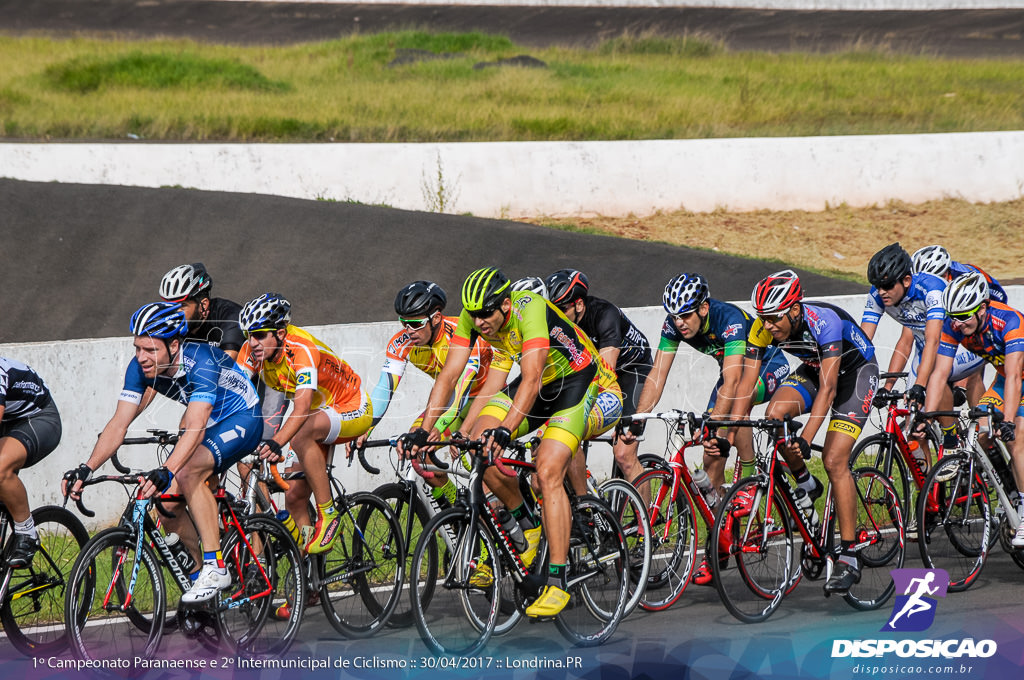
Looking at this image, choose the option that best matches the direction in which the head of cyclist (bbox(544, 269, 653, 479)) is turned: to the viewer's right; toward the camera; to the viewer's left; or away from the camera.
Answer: to the viewer's left

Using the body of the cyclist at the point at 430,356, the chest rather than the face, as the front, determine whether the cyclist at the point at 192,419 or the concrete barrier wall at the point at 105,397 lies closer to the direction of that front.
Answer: the cyclist

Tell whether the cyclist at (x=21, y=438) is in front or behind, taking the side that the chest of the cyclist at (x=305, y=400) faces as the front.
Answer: in front

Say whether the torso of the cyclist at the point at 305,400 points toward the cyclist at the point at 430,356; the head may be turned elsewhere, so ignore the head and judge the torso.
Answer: no

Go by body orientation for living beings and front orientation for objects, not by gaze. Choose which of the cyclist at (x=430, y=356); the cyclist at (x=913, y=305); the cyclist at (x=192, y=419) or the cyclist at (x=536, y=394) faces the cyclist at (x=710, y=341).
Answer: the cyclist at (x=913, y=305)

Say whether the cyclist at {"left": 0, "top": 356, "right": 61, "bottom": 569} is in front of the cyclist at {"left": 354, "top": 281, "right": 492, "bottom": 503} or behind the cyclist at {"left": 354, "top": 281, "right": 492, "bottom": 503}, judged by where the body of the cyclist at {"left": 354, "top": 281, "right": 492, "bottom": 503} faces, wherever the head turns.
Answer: in front

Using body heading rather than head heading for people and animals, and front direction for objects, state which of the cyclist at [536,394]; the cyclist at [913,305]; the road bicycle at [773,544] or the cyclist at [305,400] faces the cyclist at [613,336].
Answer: the cyclist at [913,305]

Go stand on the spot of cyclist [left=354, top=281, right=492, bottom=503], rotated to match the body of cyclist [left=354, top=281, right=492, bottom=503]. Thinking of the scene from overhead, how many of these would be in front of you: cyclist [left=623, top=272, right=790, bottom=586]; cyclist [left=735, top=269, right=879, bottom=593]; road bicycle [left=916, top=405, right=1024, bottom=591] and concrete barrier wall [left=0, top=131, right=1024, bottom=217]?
0

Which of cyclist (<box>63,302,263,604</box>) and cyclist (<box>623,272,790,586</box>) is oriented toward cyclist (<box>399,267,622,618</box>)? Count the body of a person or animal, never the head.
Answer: cyclist (<box>623,272,790,586</box>)

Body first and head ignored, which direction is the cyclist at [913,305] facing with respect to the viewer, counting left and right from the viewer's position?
facing the viewer and to the left of the viewer

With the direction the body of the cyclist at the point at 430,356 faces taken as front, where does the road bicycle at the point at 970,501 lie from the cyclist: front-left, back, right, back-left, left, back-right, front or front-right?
back-left

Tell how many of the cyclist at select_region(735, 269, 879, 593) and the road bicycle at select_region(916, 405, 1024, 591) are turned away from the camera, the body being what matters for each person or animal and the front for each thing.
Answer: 0

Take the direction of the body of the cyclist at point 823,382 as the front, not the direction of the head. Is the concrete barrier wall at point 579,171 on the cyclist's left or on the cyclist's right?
on the cyclist's right

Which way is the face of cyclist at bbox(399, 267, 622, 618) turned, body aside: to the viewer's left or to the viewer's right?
to the viewer's left

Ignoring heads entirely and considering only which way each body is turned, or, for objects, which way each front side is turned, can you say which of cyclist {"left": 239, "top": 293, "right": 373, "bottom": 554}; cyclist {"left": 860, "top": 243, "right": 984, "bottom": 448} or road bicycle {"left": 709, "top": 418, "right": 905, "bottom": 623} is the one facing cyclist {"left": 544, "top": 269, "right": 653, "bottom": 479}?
cyclist {"left": 860, "top": 243, "right": 984, "bottom": 448}

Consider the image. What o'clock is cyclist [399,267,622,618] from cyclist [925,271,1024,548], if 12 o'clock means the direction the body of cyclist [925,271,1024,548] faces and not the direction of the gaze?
cyclist [399,267,622,618] is roughly at 12 o'clock from cyclist [925,271,1024,548].

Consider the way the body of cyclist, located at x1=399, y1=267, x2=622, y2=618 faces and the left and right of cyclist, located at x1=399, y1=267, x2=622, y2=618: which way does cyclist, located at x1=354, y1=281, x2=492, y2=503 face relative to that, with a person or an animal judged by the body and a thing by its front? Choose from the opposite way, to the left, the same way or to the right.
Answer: the same way

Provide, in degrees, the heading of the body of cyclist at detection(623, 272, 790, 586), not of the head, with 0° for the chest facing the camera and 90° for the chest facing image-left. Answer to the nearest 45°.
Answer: approximately 45°

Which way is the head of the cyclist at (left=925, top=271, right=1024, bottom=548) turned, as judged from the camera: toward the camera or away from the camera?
toward the camera

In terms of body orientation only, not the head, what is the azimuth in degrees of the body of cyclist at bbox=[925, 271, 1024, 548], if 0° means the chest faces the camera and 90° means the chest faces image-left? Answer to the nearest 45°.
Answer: approximately 45°

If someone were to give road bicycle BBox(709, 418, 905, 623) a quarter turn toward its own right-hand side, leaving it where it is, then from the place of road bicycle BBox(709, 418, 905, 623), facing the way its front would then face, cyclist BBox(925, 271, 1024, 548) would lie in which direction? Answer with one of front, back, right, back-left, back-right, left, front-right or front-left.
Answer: right
